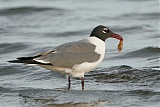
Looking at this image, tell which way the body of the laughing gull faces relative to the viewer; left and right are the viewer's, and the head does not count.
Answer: facing to the right of the viewer
